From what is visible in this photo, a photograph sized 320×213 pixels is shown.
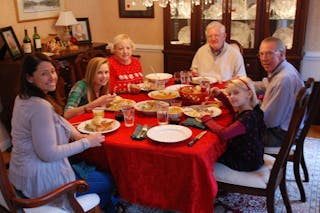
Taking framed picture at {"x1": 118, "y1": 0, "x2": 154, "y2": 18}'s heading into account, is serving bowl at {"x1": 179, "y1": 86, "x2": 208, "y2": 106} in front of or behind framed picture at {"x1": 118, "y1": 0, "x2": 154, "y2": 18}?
in front

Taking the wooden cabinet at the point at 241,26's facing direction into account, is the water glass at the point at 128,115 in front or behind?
in front

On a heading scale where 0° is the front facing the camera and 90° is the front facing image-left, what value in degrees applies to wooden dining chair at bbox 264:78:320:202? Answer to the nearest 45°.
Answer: approximately 90°

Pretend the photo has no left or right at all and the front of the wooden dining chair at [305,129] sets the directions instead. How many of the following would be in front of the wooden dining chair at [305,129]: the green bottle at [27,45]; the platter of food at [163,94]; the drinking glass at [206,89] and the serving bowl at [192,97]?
4

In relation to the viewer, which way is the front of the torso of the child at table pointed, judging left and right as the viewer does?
facing to the left of the viewer

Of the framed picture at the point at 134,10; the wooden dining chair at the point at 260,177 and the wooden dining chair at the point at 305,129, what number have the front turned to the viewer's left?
2

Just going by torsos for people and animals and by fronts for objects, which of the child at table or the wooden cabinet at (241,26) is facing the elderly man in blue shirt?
the wooden cabinet

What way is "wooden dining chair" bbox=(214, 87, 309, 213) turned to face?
to the viewer's left

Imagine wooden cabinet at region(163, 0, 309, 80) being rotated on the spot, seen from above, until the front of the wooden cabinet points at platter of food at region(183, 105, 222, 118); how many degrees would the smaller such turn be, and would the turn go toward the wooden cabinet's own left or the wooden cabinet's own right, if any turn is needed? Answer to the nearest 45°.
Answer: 0° — it already faces it

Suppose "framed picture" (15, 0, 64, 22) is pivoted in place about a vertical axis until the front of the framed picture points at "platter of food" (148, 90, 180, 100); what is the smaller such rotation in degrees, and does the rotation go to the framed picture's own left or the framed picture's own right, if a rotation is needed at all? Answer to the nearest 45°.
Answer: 0° — it already faces it
